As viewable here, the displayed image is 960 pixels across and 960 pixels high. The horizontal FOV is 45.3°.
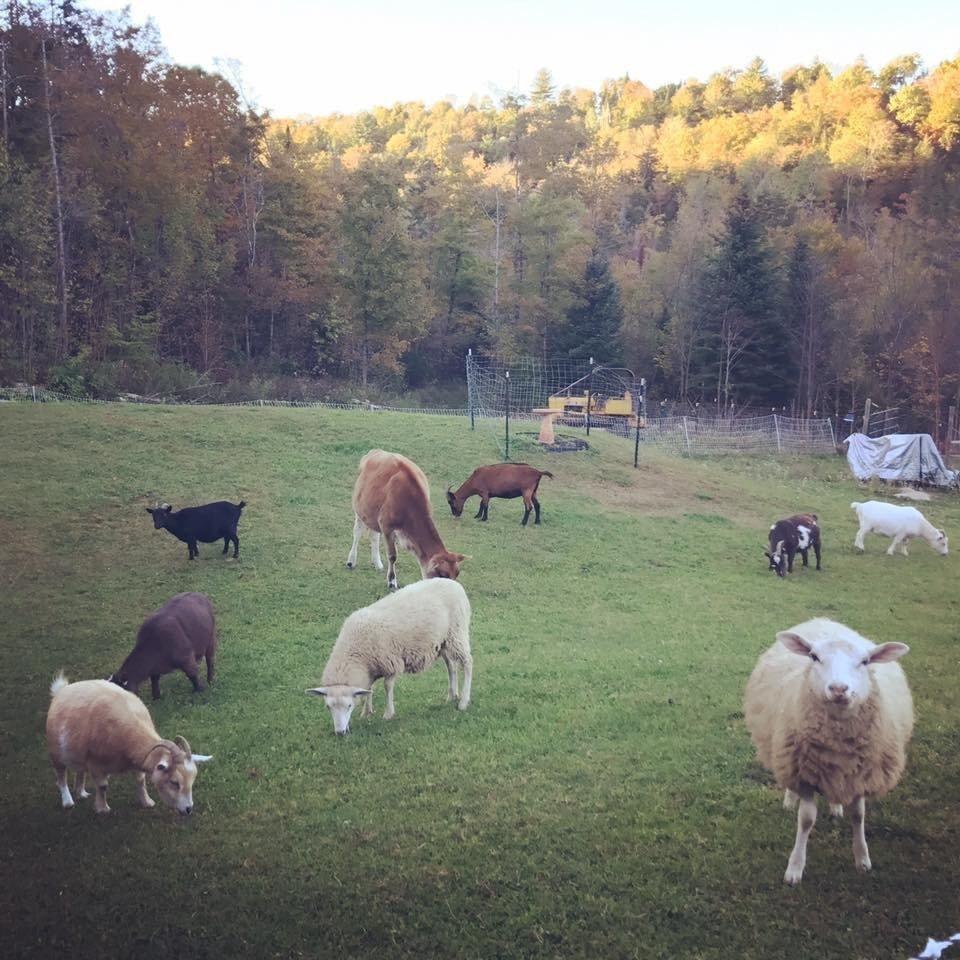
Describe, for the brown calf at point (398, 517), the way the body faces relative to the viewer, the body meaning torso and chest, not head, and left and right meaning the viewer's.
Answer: facing the viewer and to the right of the viewer

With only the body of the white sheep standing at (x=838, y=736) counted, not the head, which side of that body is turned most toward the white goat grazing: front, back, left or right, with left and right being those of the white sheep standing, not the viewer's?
back

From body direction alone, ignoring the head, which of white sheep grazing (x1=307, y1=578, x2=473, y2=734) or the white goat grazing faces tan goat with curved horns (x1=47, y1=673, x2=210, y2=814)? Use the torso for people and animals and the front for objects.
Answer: white sheep grazing (x1=307, y1=578, x2=473, y2=734)

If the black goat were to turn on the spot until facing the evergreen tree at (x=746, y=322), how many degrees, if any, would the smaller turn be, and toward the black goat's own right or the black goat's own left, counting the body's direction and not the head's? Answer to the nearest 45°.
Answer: approximately 135° to the black goat's own right

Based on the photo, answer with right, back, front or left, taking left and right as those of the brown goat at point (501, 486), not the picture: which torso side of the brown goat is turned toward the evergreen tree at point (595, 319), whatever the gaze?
right

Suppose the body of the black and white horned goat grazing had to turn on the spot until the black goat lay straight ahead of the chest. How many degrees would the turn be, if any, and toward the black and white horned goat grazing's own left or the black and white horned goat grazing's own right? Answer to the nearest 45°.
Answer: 0° — it already faces it

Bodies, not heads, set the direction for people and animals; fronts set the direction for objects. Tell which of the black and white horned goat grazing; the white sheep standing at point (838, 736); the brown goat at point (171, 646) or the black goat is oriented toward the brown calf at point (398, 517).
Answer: the black and white horned goat grazing

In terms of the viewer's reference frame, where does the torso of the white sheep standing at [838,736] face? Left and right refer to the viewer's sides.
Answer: facing the viewer

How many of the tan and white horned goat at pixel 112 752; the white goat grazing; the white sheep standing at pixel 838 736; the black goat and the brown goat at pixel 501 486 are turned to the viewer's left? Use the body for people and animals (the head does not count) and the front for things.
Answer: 2

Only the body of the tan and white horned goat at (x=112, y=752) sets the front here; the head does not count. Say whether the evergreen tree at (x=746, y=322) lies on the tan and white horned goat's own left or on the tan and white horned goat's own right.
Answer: on the tan and white horned goat's own left

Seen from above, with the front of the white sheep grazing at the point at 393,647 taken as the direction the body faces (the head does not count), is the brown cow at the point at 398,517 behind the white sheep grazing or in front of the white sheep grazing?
behind

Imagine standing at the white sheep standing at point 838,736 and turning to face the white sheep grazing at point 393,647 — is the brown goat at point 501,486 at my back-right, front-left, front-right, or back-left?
front-right

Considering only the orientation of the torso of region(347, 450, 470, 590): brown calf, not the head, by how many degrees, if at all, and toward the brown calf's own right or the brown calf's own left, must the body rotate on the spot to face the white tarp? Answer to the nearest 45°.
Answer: approximately 90° to the brown calf's own left

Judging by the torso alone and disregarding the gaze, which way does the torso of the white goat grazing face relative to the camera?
to the viewer's right

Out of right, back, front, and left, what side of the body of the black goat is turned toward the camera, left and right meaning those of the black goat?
left

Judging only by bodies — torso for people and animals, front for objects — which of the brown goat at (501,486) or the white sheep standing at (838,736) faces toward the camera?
the white sheep standing

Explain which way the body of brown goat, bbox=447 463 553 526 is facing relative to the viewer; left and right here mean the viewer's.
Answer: facing to the left of the viewer
